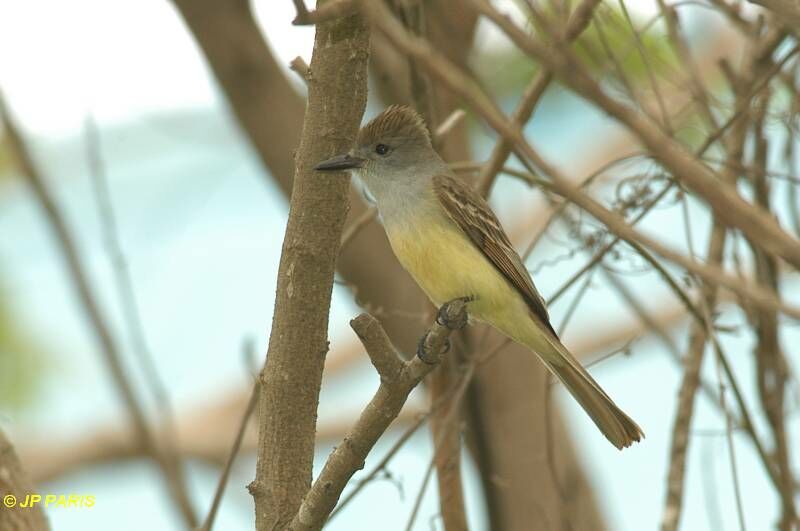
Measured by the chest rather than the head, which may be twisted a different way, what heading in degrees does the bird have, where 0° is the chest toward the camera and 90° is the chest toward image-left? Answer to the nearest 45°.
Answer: approximately 90°

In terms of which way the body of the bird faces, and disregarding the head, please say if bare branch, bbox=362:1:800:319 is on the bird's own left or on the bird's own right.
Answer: on the bird's own left
